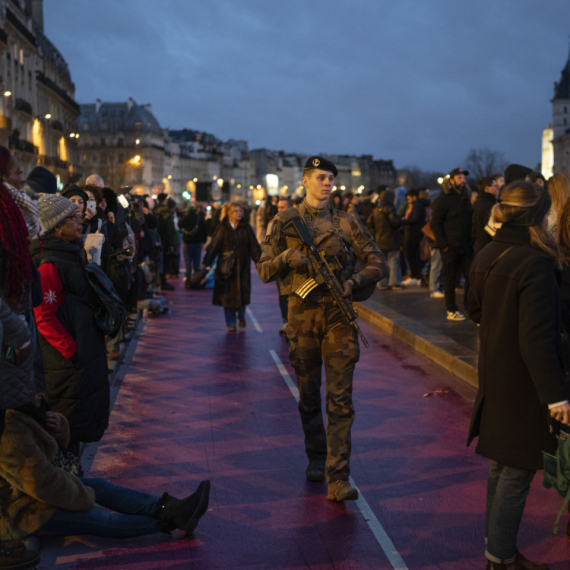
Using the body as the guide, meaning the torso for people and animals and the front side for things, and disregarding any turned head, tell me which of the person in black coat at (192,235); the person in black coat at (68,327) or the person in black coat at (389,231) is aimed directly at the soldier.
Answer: the person in black coat at (68,327)

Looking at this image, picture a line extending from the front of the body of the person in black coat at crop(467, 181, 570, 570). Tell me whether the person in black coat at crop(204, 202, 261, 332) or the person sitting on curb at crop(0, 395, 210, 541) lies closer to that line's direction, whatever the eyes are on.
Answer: the person in black coat

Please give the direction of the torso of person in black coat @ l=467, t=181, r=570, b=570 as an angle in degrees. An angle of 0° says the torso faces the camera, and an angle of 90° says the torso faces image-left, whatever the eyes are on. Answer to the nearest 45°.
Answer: approximately 225°

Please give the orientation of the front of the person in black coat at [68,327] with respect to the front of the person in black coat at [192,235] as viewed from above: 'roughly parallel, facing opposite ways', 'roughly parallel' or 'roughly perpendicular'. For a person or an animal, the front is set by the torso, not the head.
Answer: roughly perpendicular

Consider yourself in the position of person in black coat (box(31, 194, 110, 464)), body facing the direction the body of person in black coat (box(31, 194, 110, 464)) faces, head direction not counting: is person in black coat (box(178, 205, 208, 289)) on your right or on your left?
on your left

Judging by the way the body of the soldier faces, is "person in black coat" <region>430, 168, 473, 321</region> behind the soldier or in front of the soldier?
behind

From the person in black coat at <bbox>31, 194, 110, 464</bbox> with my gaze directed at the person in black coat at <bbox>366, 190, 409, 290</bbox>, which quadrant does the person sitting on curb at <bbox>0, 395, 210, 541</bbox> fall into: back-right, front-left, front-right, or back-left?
back-right

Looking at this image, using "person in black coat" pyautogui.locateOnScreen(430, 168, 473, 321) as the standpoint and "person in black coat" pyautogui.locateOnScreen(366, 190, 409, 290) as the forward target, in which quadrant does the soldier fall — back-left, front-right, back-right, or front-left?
back-left

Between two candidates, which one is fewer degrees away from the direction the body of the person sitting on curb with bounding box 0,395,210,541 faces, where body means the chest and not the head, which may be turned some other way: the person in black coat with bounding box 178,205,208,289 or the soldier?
the soldier

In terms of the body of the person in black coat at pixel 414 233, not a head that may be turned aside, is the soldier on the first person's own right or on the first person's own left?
on the first person's own left

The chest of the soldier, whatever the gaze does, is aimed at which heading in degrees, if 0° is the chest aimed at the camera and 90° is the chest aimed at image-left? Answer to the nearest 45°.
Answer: approximately 0°

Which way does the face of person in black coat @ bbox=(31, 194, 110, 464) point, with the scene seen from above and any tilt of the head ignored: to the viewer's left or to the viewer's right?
to the viewer's right

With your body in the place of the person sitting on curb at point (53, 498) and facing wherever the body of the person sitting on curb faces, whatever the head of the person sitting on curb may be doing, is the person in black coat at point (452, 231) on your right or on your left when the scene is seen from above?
on your left

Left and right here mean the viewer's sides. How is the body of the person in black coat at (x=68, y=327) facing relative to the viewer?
facing to the right of the viewer

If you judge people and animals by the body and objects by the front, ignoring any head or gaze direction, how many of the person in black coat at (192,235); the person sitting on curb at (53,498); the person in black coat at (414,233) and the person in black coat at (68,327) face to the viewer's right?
2

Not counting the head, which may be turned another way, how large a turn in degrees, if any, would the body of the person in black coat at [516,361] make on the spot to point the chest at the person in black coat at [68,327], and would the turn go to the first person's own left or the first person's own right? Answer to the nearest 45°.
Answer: approximately 135° to the first person's own left
